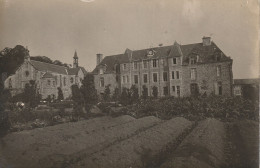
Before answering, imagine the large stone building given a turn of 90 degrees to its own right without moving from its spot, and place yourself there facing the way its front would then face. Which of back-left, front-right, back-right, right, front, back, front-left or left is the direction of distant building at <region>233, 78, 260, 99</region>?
back

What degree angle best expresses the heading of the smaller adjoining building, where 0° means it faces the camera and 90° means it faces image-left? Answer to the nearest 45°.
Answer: approximately 45°

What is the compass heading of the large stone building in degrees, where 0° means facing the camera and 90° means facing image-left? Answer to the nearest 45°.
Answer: approximately 45°
